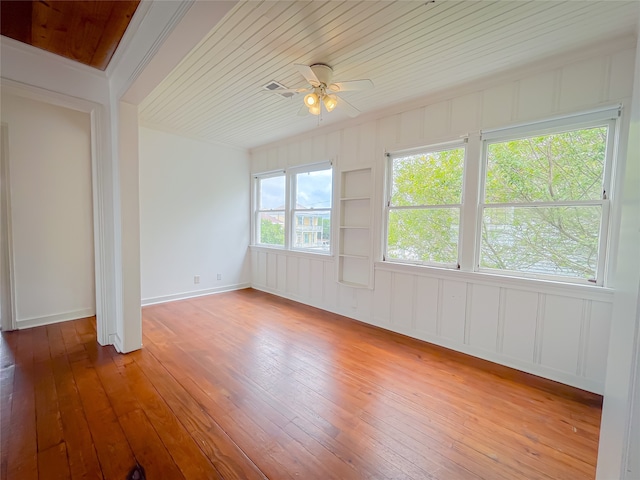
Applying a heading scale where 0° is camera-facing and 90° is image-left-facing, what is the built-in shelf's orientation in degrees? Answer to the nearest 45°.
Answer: approximately 45°

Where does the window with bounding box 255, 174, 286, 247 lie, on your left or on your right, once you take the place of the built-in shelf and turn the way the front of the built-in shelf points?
on your right

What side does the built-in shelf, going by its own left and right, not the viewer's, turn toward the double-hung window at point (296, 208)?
right

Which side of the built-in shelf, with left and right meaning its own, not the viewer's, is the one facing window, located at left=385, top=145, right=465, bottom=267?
left

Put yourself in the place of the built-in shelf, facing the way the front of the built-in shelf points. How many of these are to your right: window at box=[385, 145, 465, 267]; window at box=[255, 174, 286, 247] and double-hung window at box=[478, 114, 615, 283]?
1

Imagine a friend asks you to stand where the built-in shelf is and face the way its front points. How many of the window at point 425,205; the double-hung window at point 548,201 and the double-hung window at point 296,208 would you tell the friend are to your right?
1

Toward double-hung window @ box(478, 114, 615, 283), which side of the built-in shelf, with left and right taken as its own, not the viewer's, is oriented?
left
